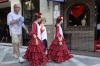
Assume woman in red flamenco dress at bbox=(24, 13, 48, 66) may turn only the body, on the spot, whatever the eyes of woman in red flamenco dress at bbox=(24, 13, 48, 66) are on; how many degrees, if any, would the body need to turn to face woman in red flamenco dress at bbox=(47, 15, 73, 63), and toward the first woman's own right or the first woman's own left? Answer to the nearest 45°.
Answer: approximately 45° to the first woman's own left
